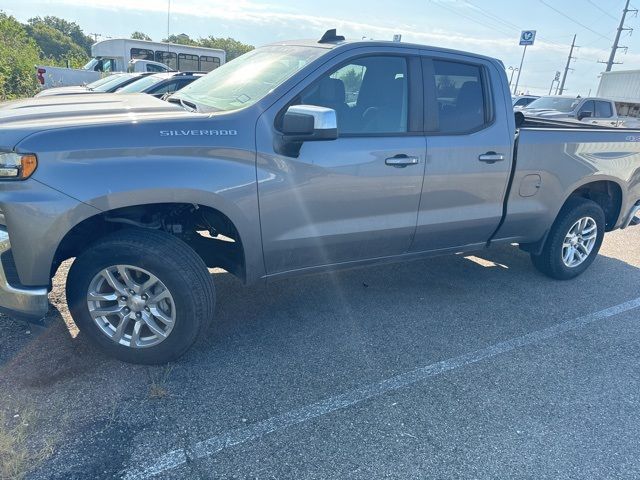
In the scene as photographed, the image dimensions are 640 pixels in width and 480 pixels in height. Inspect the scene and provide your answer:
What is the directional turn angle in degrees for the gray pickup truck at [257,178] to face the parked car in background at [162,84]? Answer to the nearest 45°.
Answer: approximately 90° to its right

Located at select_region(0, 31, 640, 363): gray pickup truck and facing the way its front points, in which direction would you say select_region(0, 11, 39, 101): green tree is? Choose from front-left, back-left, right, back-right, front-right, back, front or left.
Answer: right

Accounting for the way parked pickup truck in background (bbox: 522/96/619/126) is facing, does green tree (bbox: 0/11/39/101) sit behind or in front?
in front

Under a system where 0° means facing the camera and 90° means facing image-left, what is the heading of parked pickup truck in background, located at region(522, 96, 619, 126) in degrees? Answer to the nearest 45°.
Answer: approximately 45°

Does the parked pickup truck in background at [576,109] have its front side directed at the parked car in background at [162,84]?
yes

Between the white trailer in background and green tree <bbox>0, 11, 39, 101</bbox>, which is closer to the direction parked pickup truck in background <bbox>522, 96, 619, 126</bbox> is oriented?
the green tree

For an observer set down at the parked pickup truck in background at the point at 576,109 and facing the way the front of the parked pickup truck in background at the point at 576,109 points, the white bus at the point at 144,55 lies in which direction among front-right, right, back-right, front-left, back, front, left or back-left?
front-right

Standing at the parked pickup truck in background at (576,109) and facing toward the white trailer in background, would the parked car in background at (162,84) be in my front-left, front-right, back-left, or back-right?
back-left

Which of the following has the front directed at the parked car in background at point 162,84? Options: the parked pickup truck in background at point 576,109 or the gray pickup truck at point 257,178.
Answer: the parked pickup truck in background at point 576,109

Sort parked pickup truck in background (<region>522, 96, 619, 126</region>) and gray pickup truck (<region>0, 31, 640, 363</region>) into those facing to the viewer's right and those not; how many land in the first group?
0

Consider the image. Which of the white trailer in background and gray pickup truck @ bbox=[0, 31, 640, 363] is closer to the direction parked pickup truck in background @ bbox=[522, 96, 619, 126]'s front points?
the gray pickup truck

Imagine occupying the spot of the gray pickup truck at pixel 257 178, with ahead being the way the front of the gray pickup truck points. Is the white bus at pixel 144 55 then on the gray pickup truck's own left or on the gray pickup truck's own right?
on the gray pickup truck's own right
